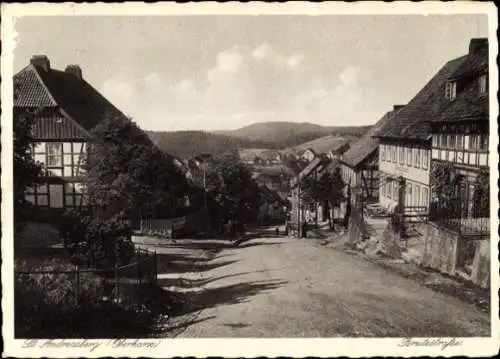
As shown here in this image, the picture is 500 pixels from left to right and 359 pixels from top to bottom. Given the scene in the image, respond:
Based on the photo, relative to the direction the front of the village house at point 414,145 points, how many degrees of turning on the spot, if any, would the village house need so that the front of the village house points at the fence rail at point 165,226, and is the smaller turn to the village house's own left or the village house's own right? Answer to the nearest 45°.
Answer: approximately 45° to the village house's own right

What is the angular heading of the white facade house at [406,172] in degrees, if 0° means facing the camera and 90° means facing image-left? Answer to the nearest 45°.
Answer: approximately 45°

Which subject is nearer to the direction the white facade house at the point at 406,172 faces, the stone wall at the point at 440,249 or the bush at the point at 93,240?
the bush

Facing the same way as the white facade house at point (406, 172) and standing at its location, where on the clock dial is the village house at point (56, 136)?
The village house is roughly at 1 o'clock from the white facade house.

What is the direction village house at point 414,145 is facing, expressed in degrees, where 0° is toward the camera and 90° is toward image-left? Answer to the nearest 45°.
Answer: approximately 45°

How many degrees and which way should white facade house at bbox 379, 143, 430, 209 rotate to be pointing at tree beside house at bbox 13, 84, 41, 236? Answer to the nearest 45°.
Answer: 0° — it already faces it

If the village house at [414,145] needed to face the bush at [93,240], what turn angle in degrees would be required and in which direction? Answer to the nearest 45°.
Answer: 0° — it already faces it

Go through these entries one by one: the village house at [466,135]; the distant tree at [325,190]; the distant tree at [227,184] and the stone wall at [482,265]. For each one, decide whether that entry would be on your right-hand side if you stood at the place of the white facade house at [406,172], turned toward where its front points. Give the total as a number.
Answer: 2

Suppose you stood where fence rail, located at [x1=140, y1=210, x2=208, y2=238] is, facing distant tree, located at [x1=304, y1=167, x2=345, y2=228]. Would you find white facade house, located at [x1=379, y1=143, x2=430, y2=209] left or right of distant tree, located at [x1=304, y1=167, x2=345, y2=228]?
right
